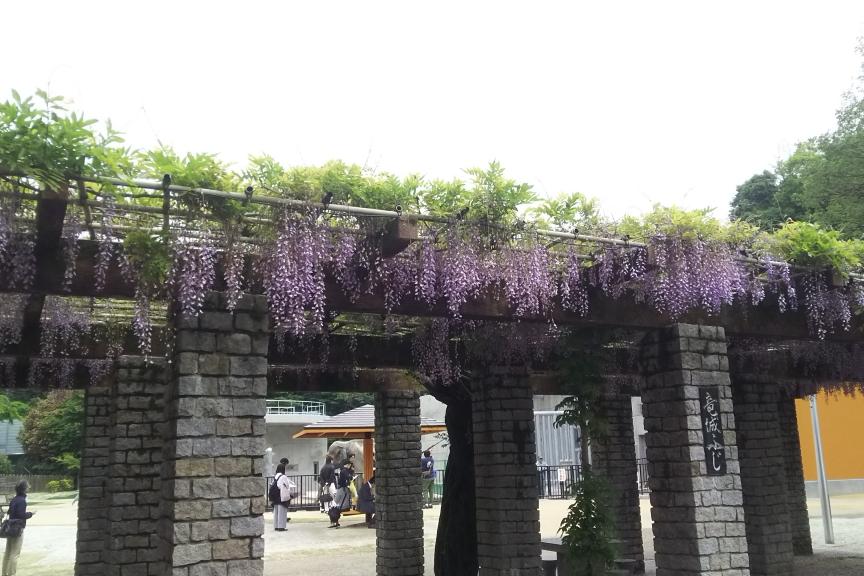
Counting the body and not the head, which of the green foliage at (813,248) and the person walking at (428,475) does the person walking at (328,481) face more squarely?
the person walking

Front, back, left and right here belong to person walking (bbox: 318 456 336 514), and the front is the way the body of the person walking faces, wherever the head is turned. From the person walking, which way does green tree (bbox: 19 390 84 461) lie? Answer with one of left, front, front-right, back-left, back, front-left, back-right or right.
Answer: front-left

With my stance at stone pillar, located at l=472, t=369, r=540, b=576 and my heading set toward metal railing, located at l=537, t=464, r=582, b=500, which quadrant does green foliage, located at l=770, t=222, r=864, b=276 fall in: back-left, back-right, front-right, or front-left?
back-right

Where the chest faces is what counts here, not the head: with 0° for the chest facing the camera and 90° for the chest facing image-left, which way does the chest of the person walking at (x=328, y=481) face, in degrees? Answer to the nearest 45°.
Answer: approximately 180°

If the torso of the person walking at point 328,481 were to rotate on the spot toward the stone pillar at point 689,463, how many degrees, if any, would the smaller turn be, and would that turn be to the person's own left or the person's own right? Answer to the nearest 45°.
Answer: approximately 180°

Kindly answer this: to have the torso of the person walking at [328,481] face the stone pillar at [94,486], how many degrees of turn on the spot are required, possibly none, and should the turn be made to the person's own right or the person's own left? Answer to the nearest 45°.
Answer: approximately 180°

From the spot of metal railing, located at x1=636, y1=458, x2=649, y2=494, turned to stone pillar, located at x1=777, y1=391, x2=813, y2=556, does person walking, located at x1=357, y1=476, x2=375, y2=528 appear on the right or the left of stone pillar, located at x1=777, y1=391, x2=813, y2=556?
right

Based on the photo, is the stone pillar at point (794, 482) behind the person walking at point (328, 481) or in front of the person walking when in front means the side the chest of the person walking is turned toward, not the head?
behind

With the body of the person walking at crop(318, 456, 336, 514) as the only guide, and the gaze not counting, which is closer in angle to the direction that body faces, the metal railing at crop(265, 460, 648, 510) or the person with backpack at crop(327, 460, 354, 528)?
the metal railing

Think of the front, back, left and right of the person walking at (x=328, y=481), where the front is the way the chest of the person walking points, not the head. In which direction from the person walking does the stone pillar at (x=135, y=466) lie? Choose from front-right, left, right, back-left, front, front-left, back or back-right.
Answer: back

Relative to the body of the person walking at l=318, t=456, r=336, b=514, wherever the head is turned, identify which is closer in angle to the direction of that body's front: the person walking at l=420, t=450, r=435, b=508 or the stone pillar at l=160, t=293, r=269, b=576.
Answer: the person walking
